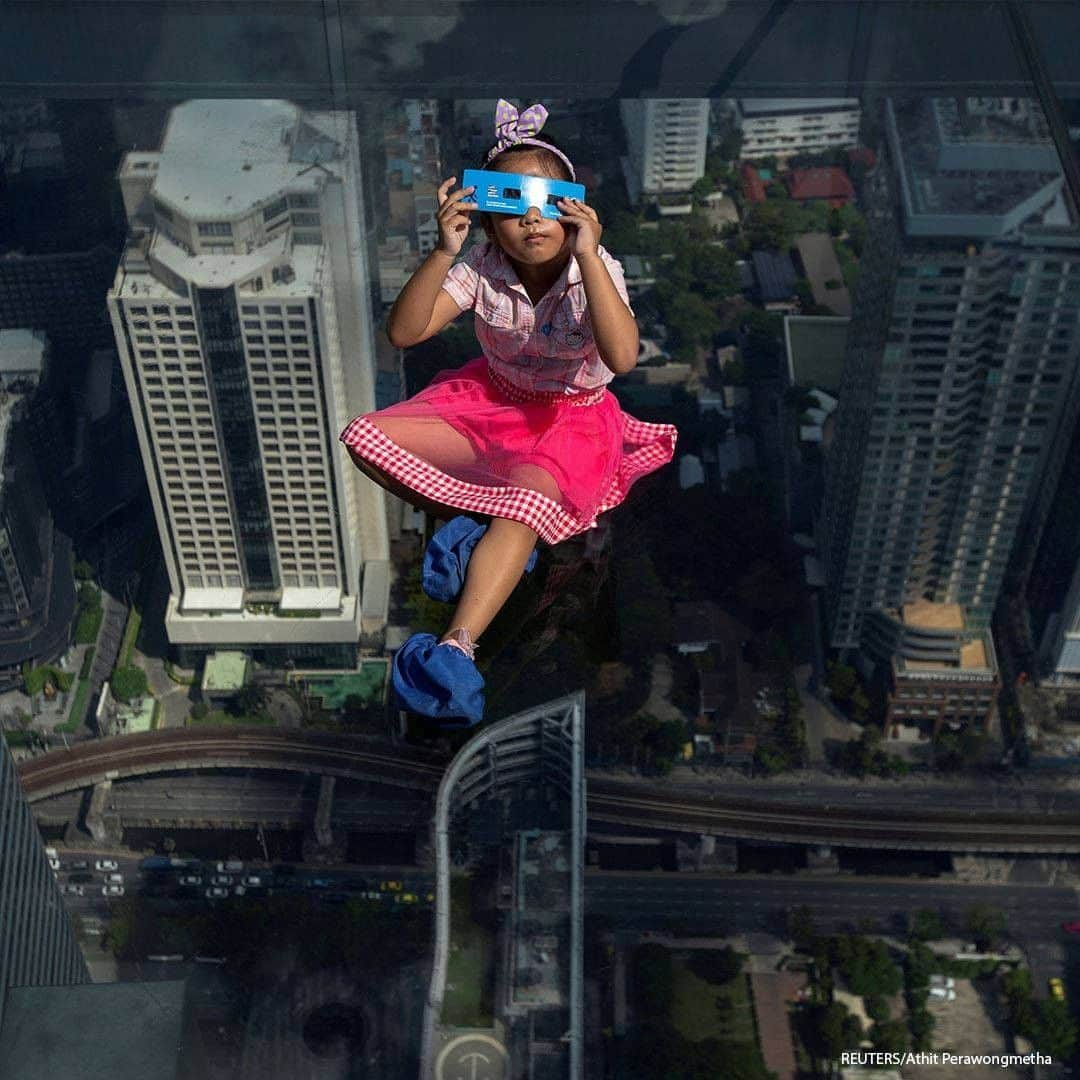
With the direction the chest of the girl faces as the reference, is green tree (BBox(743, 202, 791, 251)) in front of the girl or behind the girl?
behind
